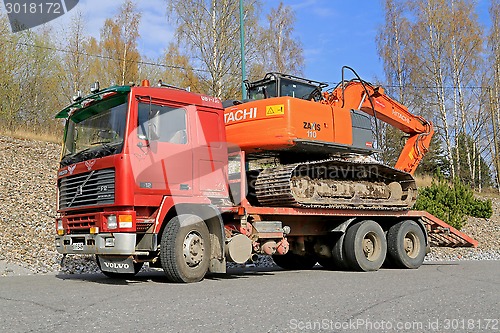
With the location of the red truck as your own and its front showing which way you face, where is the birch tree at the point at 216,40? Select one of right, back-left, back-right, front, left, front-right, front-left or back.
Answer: back-right

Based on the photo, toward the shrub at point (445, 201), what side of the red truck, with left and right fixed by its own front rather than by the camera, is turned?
back

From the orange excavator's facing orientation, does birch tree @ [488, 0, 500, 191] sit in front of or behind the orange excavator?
in front

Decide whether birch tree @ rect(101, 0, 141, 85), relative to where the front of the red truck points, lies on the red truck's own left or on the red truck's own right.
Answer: on the red truck's own right

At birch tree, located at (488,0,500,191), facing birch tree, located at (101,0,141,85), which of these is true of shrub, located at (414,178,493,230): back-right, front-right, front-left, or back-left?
front-left

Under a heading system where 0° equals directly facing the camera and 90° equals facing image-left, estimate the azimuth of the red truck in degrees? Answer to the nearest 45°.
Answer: approximately 45°

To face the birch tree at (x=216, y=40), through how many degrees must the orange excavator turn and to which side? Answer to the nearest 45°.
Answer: approximately 45° to its left

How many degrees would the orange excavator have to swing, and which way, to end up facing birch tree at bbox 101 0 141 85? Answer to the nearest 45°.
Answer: approximately 90° to its left

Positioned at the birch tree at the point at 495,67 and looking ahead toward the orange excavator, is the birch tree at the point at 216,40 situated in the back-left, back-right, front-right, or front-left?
front-right
